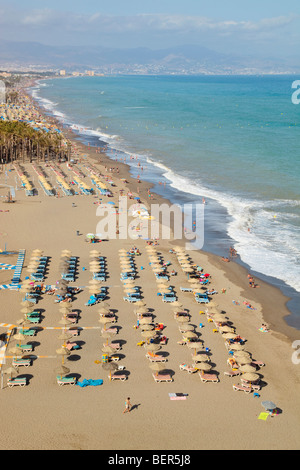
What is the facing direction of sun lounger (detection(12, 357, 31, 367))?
to the viewer's right

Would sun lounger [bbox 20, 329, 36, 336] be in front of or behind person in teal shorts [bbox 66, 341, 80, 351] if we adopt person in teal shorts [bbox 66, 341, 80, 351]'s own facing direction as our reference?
behind

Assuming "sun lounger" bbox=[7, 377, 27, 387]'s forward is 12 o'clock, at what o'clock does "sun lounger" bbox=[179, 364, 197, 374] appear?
"sun lounger" bbox=[179, 364, 197, 374] is roughly at 12 o'clock from "sun lounger" bbox=[7, 377, 27, 387].

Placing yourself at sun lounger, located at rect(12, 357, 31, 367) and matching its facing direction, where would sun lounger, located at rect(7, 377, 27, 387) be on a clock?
sun lounger, located at rect(7, 377, 27, 387) is roughly at 3 o'clock from sun lounger, located at rect(12, 357, 31, 367).

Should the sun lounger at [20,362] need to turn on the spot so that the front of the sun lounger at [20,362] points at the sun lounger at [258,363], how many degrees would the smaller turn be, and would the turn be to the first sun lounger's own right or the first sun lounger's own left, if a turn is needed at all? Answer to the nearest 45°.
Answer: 0° — it already faces it
